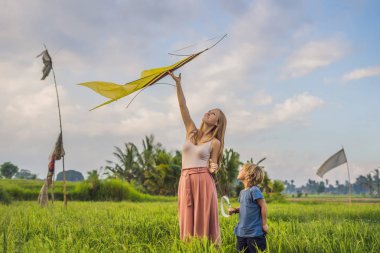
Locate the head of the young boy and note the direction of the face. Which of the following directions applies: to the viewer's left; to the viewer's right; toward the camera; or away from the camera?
to the viewer's left

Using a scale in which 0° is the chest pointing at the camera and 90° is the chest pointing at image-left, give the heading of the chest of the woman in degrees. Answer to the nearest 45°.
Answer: approximately 45°

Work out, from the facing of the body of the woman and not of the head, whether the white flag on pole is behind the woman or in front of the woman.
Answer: behind

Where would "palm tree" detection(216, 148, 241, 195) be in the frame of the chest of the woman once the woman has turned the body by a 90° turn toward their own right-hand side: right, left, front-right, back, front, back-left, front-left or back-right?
front-right

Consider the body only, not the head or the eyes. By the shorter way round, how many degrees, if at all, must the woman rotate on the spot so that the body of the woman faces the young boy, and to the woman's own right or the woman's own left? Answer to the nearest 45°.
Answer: approximately 90° to the woman's own left
